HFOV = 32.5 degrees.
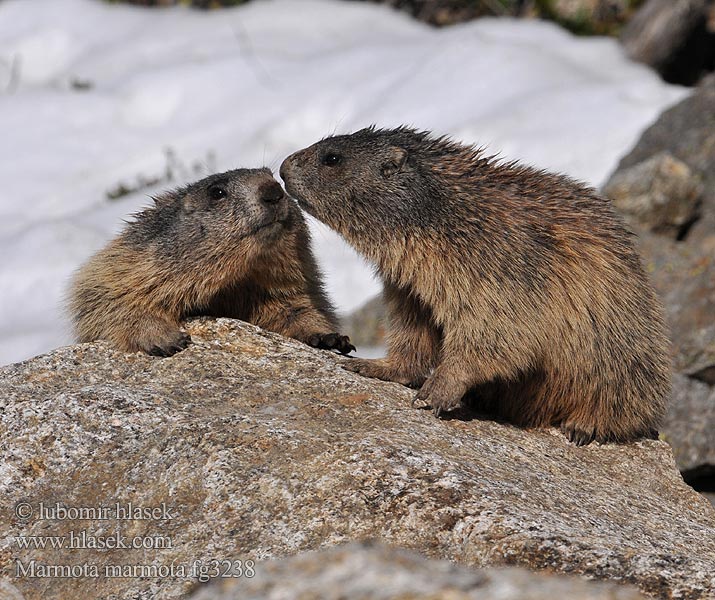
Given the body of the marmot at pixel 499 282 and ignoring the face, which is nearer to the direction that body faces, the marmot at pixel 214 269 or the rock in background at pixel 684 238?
the marmot

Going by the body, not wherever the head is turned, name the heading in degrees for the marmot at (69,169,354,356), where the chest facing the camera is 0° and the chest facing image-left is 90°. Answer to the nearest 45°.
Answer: approximately 315°

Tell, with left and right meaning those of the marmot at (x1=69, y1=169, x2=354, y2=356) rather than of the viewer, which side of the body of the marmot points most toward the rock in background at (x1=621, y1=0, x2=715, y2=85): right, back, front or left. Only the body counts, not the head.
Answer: left

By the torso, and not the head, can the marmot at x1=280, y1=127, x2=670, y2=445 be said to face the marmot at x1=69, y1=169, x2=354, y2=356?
yes

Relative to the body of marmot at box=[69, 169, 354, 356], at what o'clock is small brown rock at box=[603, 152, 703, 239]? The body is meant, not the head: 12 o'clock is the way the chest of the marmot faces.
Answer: The small brown rock is roughly at 9 o'clock from the marmot.

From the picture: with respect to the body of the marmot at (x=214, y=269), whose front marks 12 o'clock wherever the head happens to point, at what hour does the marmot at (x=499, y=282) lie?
the marmot at (x=499, y=282) is roughly at 11 o'clock from the marmot at (x=214, y=269).

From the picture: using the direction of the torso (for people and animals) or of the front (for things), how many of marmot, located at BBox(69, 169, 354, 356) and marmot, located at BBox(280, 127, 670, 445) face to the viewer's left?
1

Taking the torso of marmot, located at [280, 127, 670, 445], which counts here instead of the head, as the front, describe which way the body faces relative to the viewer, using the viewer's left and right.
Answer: facing to the left of the viewer
